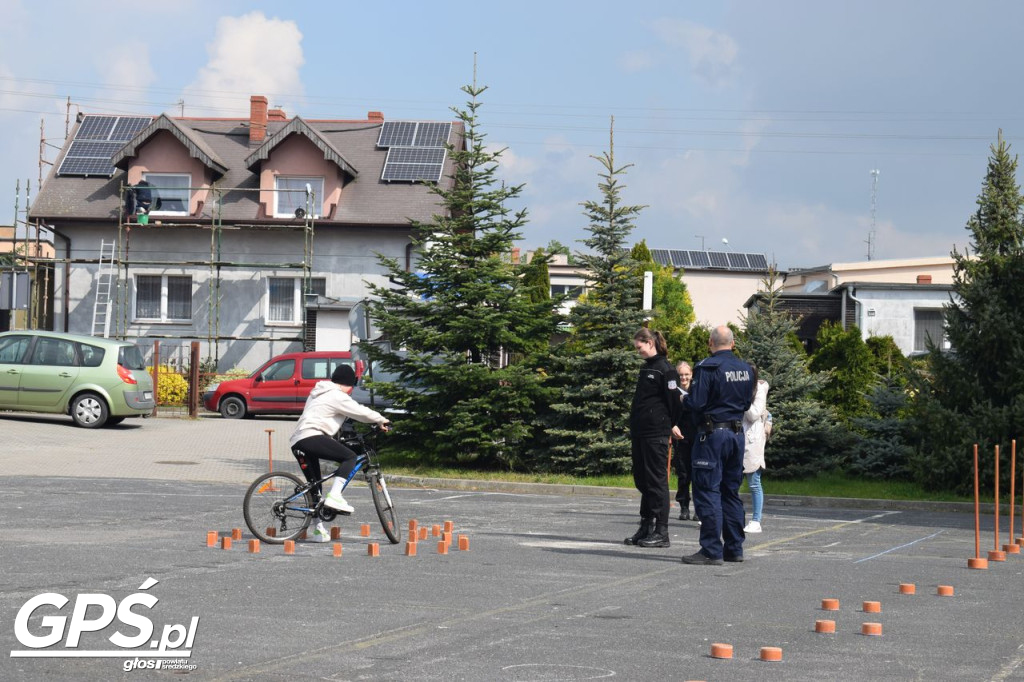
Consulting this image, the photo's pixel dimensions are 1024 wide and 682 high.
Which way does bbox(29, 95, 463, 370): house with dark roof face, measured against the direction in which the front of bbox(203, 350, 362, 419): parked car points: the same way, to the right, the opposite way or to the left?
to the left

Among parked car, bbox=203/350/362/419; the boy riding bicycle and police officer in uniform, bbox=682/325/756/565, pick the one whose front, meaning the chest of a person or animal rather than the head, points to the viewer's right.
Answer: the boy riding bicycle

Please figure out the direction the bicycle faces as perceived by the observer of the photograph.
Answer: facing to the right of the viewer

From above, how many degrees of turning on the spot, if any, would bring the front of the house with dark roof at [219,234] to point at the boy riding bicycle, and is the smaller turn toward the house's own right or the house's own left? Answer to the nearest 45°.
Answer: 0° — it already faces them

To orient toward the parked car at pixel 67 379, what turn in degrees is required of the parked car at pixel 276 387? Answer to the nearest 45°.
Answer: approximately 45° to its left

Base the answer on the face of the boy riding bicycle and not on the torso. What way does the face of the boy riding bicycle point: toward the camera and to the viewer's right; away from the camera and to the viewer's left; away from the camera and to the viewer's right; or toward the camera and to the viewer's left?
away from the camera and to the viewer's right

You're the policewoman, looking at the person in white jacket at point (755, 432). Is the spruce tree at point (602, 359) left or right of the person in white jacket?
left

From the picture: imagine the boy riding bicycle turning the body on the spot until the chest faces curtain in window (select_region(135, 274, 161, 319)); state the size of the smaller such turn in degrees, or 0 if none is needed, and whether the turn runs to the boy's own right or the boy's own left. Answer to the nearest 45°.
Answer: approximately 90° to the boy's own left

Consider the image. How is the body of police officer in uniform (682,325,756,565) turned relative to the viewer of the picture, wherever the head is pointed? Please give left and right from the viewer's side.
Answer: facing away from the viewer and to the left of the viewer

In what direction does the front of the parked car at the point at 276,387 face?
to the viewer's left

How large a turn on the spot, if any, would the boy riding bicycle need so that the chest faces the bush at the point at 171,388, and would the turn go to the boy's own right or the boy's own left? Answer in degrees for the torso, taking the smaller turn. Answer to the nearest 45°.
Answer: approximately 90° to the boy's own left

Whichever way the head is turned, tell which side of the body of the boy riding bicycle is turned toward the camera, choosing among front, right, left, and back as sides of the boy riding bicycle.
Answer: right
